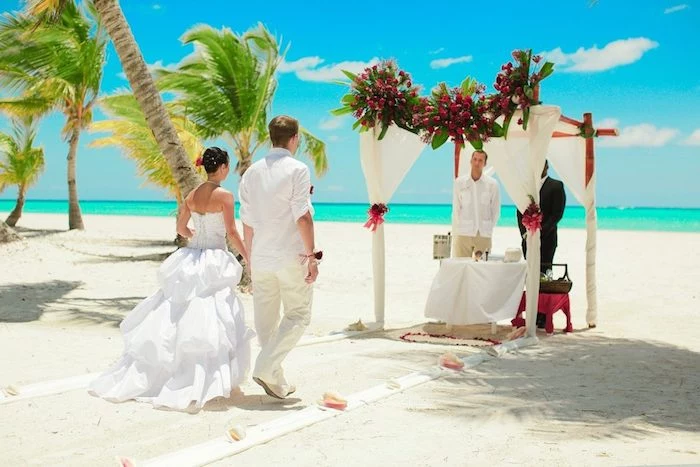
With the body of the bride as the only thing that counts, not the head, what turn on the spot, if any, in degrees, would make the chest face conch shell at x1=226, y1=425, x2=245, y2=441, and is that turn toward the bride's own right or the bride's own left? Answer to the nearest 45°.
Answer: approximately 135° to the bride's own right

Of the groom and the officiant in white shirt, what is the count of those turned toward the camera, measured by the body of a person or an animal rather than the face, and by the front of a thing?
1

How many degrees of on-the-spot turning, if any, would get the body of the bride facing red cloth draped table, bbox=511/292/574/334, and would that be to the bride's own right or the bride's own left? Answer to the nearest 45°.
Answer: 0° — they already face it

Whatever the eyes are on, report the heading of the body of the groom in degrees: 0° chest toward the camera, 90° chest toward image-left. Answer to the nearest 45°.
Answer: approximately 225°

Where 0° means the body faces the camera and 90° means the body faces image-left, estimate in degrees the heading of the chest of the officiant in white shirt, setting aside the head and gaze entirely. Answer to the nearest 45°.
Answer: approximately 0°

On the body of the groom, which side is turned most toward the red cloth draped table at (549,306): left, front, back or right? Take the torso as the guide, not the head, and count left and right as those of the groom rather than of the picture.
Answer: front

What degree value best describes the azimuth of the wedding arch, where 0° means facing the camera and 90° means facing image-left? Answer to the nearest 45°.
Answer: approximately 45°

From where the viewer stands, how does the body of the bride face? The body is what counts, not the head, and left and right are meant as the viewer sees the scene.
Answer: facing away from the viewer and to the right of the viewer

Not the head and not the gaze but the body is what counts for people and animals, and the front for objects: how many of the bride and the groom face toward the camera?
0

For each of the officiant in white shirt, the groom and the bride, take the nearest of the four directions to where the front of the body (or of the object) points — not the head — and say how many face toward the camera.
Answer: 1
